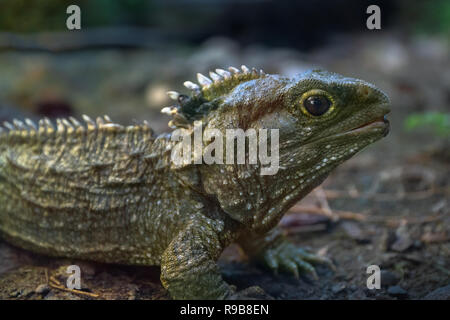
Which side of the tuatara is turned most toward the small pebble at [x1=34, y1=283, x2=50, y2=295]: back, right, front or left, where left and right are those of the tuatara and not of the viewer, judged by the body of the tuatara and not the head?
back

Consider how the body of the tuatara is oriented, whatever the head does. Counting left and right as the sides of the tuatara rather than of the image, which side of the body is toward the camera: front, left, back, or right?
right

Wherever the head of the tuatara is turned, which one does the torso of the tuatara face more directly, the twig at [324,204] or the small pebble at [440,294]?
the small pebble

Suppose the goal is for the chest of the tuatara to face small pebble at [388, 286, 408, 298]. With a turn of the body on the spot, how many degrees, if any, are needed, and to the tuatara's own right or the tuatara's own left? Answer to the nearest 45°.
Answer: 0° — it already faces it

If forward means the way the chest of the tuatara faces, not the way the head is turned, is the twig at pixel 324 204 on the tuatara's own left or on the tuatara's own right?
on the tuatara's own left

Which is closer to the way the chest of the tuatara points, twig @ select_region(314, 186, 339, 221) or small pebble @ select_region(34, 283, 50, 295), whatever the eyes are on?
the twig

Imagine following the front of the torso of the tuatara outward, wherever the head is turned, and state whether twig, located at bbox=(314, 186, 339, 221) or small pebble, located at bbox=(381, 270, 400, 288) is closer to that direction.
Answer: the small pebble

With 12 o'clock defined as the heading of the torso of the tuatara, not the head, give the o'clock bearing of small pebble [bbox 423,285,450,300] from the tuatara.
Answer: The small pebble is roughly at 12 o'clock from the tuatara.
